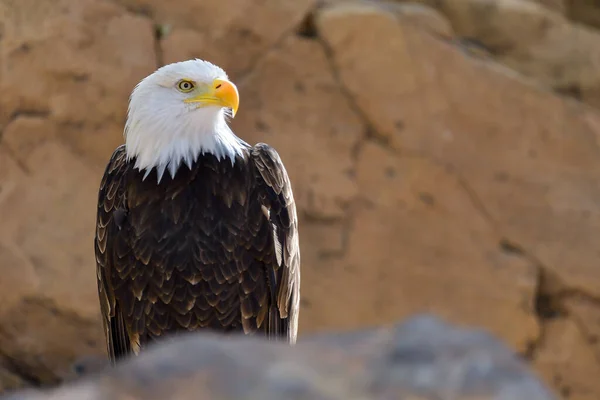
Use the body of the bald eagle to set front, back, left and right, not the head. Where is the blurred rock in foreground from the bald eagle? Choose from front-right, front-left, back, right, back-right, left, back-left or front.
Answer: front

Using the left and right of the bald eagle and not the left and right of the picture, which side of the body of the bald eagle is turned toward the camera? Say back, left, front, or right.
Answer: front
